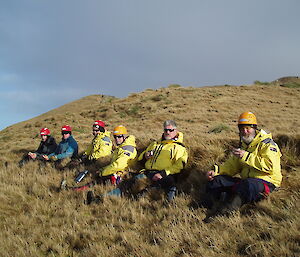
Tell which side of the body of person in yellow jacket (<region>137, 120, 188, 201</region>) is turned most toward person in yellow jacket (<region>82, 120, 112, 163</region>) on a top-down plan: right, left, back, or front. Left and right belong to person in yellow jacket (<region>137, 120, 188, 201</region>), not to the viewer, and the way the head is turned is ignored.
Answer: right

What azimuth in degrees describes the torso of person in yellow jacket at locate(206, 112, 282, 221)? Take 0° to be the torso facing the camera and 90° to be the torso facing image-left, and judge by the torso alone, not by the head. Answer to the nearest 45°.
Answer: approximately 45°

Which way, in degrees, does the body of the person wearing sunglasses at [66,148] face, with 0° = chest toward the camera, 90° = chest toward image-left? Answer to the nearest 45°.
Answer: approximately 45°

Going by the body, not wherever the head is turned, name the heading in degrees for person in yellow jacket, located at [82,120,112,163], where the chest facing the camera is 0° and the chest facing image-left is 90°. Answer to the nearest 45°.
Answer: approximately 45°

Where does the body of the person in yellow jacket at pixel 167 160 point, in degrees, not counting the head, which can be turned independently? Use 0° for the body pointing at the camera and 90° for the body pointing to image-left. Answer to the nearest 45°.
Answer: approximately 45°

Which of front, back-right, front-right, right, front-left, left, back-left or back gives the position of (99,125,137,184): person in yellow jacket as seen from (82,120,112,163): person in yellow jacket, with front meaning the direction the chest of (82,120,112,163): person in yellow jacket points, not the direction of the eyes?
front-left

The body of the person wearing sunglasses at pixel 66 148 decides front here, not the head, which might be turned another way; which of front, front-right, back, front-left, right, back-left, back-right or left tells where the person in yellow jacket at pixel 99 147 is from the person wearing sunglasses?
left

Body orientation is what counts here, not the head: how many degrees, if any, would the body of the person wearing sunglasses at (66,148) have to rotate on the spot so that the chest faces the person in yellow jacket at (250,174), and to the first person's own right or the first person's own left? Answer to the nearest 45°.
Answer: approximately 45° to the first person's own left

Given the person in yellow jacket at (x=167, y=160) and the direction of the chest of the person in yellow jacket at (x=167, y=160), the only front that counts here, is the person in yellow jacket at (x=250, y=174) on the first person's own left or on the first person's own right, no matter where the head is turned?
on the first person's own left
